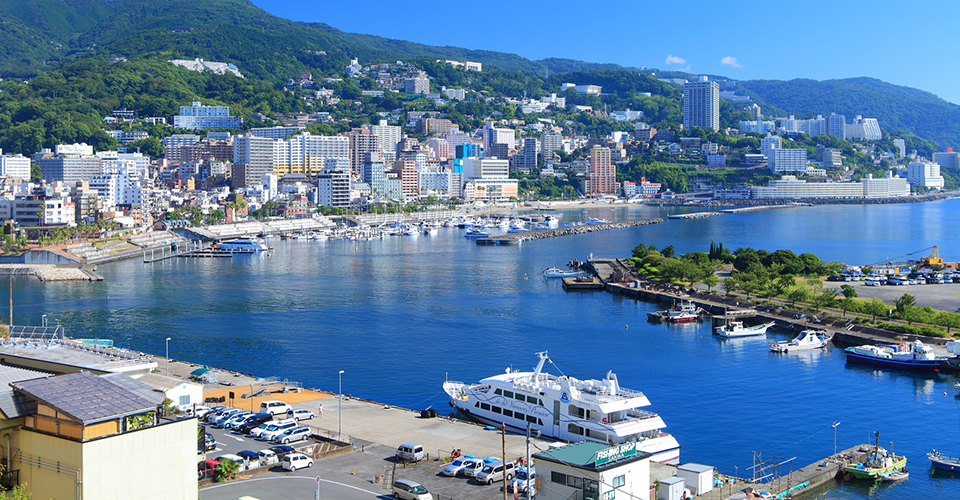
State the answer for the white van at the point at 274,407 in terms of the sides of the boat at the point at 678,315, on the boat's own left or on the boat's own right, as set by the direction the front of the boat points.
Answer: on the boat's own left

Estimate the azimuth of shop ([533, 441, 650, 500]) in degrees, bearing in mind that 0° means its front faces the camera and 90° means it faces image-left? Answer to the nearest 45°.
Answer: approximately 315°

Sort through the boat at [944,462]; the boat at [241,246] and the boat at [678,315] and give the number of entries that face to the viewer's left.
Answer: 2

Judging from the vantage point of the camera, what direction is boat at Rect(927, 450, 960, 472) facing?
facing to the left of the viewer

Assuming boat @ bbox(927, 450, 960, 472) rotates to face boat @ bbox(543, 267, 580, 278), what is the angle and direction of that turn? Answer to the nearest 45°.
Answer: approximately 45° to its right

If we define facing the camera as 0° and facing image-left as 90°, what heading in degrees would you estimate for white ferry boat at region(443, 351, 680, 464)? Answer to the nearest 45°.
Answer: approximately 135°

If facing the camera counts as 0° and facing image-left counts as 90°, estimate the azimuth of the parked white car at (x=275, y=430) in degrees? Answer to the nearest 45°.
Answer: approximately 45°

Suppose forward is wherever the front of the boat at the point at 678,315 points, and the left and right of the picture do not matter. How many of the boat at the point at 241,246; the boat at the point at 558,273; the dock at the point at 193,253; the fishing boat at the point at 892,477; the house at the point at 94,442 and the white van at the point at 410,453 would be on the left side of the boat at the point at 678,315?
3
